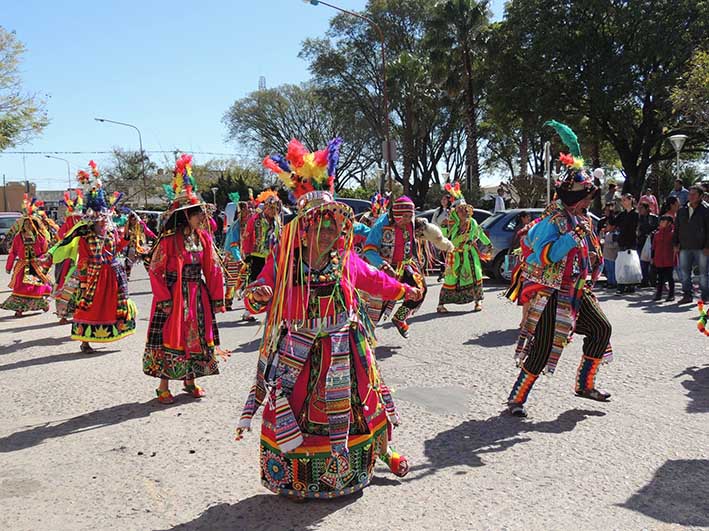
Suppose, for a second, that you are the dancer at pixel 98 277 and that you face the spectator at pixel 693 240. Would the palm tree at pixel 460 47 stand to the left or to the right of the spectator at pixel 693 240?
left

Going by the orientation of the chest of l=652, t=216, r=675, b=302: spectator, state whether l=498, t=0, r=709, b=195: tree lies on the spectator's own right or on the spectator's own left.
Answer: on the spectator's own right

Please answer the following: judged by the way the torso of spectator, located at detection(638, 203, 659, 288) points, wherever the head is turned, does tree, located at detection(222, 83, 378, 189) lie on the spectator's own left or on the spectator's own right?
on the spectator's own right
